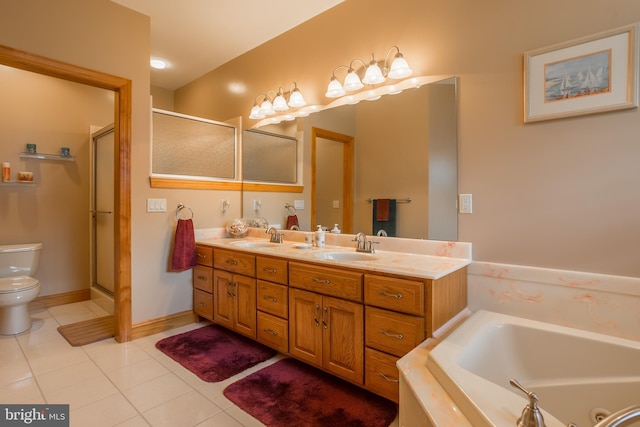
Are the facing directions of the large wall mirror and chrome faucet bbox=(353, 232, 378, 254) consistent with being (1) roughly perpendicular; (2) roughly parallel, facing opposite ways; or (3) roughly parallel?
roughly parallel

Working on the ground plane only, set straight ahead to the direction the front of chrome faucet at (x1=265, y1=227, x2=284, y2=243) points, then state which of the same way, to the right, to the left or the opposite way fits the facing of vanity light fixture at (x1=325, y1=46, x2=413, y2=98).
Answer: the same way

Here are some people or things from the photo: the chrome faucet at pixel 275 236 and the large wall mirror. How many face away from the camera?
0

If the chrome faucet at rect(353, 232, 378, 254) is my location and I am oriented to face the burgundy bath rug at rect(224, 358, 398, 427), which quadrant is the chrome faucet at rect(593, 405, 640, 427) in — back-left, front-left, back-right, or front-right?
front-left

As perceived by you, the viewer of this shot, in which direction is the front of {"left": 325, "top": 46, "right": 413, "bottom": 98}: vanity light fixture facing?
facing the viewer and to the left of the viewer

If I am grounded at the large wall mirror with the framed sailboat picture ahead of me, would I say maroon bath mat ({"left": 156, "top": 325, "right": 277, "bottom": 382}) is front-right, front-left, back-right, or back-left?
back-right

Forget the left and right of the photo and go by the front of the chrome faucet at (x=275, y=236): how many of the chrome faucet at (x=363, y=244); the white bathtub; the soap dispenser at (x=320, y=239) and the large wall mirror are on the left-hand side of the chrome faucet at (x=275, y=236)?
4

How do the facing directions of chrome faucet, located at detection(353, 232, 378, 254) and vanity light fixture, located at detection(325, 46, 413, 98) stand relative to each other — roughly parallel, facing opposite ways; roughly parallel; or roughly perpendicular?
roughly parallel

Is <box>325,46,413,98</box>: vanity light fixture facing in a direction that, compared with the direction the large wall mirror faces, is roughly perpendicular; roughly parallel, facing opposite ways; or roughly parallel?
roughly parallel

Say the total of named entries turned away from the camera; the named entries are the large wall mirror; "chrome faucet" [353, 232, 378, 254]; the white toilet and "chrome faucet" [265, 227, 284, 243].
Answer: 0

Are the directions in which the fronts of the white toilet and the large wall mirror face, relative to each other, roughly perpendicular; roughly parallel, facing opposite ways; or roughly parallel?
roughly perpendicular

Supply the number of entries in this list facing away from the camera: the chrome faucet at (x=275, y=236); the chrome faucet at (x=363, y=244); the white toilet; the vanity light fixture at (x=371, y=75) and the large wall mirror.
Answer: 0

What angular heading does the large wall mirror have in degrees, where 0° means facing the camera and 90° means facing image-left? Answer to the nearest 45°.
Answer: approximately 45°

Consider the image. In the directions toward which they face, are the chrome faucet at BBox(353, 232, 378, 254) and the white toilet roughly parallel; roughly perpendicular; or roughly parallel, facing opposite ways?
roughly perpendicular

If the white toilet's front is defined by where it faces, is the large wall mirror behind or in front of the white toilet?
in front

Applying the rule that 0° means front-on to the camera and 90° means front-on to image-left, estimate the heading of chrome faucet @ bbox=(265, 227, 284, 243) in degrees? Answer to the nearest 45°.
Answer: approximately 45°

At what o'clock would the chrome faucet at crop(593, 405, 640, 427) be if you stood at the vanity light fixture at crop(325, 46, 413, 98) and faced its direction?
The chrome faucet is roughly at 10 o'clock from the vanity light fixture.
